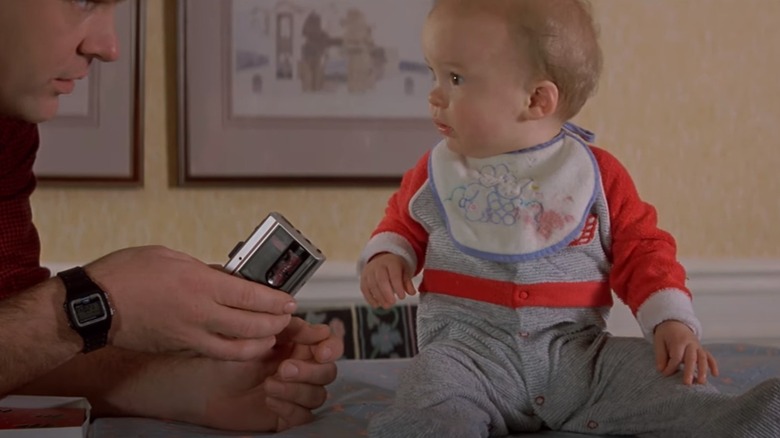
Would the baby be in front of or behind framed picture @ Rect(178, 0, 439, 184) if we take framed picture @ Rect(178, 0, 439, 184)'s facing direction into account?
in front

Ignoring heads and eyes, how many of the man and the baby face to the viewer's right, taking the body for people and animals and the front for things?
1

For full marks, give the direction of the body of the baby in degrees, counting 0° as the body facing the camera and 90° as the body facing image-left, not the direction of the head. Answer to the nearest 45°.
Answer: approximately 0°

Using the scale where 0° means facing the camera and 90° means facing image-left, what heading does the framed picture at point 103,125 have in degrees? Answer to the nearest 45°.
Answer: approximately 0°

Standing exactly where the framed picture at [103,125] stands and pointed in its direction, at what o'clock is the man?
The man is roughly at 12 o'clock from the framed picture.

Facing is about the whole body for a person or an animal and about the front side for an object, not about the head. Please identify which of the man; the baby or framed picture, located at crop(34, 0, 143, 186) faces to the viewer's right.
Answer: the man

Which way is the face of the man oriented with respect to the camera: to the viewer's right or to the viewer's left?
to the viewer's right

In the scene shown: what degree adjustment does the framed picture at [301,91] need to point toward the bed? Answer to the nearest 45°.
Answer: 0° — it already faces it

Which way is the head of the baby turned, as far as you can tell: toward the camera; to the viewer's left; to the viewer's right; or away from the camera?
to the viewer's left

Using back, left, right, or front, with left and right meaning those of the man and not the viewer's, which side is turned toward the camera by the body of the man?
right

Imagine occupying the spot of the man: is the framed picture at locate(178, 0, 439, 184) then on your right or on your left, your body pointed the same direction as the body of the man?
on your left

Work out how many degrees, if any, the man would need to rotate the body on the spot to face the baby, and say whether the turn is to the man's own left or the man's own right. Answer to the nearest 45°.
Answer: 0° — they already face them
